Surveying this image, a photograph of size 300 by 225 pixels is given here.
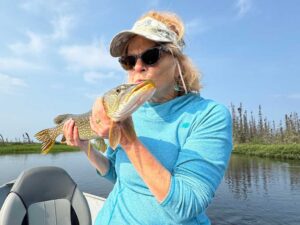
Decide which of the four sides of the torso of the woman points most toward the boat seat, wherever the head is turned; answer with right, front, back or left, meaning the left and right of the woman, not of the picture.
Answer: right

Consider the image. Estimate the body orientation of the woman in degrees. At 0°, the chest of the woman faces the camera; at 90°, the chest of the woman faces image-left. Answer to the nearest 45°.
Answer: approximately 45°

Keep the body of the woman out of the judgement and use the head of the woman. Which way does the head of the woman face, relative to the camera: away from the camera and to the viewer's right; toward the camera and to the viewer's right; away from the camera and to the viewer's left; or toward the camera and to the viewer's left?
toward the camera and to the viewer's left

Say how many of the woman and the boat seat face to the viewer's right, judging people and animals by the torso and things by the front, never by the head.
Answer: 0
